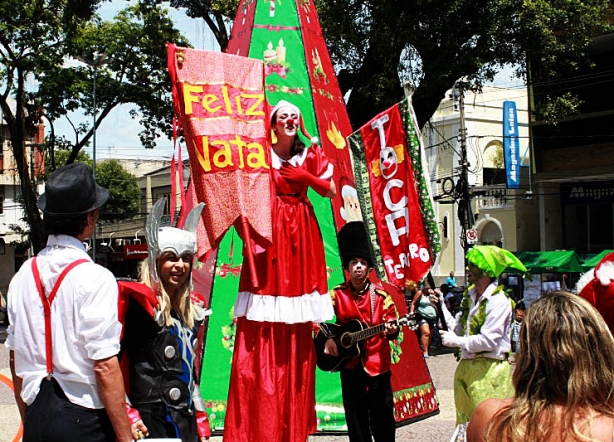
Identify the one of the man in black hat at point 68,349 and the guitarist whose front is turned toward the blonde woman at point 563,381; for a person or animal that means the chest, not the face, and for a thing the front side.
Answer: the guitarist

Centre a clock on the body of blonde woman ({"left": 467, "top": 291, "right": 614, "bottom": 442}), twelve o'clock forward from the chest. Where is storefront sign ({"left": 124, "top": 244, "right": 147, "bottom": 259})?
The storefront sign is roughly at 11 o'clock from the blonde woman.

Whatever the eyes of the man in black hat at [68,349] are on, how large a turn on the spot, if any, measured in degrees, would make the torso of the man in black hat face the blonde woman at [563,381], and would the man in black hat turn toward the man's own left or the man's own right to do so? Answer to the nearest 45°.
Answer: approximately 90° to the man's own right

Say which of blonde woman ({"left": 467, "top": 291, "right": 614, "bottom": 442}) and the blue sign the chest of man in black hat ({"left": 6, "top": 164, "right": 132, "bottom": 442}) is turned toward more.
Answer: the blue sign

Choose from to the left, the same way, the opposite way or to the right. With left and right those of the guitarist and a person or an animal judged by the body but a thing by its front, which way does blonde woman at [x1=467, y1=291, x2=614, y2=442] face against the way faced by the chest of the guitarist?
the opposite way

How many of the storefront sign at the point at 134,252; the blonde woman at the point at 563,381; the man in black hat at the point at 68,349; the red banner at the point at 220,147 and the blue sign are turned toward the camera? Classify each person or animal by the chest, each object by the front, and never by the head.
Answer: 3

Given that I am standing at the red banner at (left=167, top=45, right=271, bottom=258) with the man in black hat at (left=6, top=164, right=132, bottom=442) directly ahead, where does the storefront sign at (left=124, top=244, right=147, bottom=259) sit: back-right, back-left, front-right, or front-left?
back-right

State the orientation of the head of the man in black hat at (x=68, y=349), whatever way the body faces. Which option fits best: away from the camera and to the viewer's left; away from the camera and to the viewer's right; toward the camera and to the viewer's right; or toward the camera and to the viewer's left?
away from the camera and to the viewer's right

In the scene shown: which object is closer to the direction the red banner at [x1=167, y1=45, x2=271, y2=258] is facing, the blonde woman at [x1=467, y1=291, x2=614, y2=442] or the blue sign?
the blonde woman

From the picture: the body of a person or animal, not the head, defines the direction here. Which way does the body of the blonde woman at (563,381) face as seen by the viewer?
away from the camera
